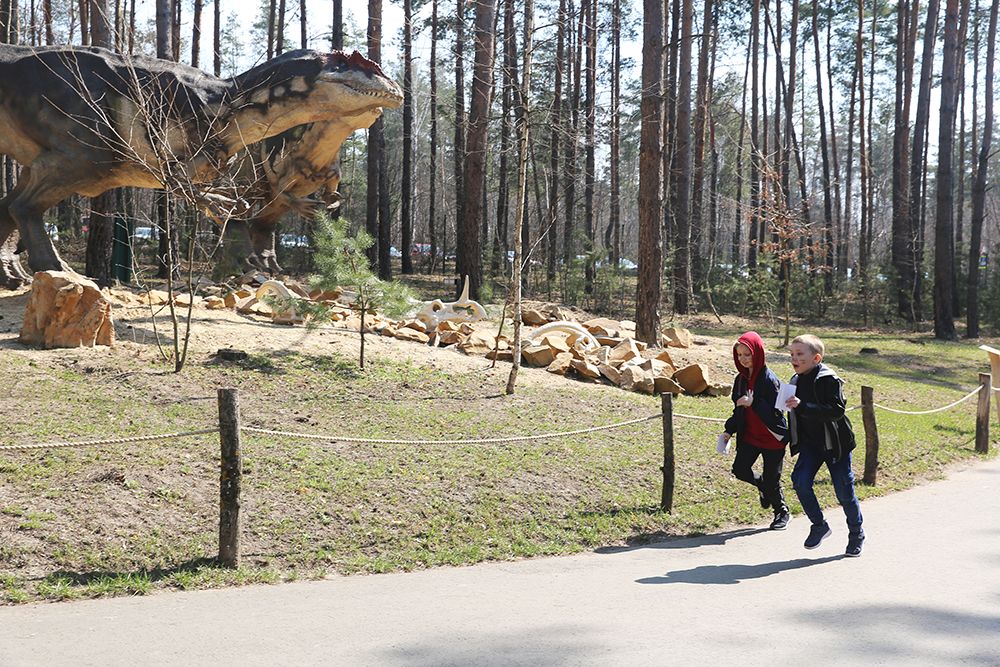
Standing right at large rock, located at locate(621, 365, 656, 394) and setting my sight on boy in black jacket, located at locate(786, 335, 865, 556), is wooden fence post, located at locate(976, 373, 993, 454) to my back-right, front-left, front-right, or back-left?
front-left

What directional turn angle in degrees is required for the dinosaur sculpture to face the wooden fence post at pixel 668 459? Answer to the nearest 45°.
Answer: approximately 45° to its right

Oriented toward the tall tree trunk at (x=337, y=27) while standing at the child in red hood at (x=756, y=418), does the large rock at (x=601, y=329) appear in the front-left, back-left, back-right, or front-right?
front-right

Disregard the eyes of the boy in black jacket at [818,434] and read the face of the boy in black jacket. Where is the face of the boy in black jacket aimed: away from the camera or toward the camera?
toward the camera

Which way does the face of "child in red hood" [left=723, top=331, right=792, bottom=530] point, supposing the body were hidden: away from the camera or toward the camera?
toward the camera

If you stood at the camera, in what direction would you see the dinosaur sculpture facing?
facing to the right of the viewer
